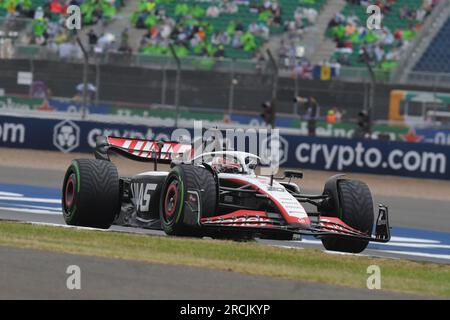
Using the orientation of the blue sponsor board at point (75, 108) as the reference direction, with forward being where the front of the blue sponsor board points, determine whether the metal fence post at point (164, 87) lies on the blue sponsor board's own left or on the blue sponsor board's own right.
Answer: on the blue sponsor board's own left

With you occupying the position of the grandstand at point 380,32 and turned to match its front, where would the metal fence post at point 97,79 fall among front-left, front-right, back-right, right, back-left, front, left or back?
front-right

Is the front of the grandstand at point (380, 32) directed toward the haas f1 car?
yes

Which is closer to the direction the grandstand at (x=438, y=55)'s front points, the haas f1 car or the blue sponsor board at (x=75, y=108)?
the haas f1 car

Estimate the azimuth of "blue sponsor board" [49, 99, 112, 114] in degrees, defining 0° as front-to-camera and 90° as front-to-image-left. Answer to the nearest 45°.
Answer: approximately 0°

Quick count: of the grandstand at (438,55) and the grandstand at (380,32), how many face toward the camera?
2

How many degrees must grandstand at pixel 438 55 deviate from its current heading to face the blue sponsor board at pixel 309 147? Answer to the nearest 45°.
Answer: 0° — it already faces it

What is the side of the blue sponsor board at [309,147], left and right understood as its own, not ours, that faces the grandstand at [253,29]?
back

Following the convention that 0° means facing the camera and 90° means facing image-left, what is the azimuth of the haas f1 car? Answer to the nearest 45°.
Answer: approximately 315°

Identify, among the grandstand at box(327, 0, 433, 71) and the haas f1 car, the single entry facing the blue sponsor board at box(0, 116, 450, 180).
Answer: the grandstand

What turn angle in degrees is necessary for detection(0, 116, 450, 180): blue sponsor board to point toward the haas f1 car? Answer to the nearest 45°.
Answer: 0° — it already faces it
